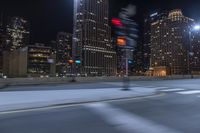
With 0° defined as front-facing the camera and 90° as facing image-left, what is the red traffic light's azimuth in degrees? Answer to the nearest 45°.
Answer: approximately 0°

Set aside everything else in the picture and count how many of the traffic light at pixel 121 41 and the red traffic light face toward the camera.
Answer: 2

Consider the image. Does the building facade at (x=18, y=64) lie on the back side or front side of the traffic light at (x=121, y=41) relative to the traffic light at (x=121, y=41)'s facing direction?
on the back side

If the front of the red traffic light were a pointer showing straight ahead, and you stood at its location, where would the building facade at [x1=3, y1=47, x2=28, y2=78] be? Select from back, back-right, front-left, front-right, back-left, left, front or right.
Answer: back-right
